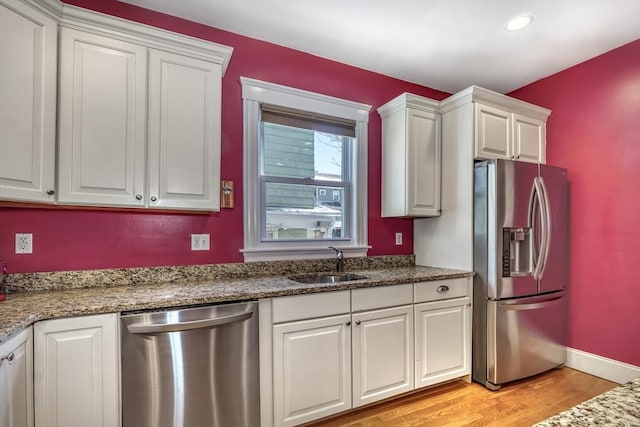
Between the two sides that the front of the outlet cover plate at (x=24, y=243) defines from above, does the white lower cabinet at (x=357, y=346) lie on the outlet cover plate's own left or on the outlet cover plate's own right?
on the outlet cover plate's own left

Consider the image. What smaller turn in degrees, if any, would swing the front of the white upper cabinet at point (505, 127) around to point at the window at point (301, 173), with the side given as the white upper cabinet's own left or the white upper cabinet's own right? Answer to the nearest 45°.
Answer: approximately 90° to the white upper cabinet's own right

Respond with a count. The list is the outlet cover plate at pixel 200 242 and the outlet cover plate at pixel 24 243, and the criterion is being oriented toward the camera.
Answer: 2

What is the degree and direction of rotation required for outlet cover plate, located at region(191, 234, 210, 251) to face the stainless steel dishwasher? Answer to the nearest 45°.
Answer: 0° — it already faces it

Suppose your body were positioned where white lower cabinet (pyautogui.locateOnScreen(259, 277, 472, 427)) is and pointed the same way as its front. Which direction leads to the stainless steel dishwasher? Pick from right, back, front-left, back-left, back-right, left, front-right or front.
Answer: right

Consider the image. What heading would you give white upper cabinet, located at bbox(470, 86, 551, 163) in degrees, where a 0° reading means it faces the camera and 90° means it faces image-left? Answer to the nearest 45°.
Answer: approximately 315°
